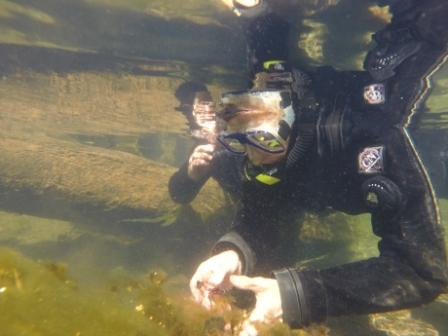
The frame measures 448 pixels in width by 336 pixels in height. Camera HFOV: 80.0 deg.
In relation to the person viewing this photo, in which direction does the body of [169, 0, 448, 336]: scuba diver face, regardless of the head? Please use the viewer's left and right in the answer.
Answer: facing the viewer and to the left of the viewer

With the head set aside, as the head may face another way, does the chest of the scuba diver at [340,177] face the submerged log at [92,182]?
no
